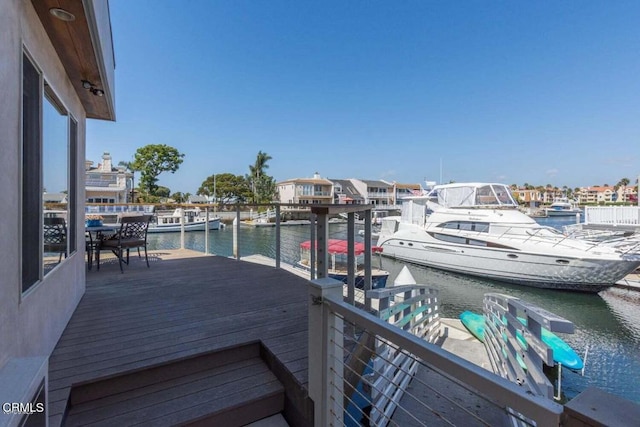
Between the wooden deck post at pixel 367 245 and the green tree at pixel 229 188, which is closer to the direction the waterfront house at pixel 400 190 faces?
the wooden deck post

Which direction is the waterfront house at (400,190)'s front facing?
toward the camera

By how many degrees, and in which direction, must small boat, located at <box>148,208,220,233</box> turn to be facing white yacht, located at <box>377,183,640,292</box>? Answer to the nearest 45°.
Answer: approximately 45° to its right

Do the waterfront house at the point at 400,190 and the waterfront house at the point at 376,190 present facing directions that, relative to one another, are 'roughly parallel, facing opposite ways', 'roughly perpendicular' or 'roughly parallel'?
roughly parallel

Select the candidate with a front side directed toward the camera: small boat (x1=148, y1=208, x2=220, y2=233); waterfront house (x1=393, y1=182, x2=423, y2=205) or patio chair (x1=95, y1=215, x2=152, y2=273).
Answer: the waterfront house

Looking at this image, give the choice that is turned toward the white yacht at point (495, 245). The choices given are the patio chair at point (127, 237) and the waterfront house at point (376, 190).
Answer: the waterfront house

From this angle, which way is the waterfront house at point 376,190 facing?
toward the camera

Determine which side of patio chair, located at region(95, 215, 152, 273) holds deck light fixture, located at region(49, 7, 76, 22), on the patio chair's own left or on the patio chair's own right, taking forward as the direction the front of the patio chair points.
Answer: on the patio chair's own left

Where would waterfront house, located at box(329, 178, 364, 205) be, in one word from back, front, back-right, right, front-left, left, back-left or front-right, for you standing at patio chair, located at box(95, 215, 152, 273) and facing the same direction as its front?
right

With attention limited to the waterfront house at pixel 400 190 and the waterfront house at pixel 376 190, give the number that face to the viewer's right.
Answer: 0

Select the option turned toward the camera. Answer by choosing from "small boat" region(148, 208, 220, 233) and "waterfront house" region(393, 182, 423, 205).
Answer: the waterfront house

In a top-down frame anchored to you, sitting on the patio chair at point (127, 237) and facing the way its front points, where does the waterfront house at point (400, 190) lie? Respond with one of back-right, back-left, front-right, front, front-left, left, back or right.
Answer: right

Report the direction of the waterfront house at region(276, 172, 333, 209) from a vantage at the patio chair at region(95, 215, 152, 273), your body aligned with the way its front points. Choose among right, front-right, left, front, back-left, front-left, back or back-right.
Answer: right

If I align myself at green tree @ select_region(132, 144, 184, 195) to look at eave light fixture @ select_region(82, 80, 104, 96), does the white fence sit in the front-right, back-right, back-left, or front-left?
front-left

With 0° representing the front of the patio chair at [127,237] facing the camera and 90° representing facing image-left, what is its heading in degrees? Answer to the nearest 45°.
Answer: approximately 135°

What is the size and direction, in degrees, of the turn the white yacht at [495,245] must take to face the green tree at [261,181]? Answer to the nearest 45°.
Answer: approximately 180°

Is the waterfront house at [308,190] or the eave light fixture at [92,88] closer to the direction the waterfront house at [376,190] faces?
the eave light fixture
